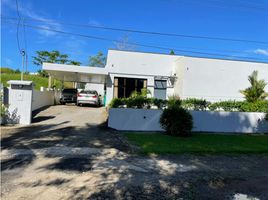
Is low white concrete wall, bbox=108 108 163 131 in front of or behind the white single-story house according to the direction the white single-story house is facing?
in front

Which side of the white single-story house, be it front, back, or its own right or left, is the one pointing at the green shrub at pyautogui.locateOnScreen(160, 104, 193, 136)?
front

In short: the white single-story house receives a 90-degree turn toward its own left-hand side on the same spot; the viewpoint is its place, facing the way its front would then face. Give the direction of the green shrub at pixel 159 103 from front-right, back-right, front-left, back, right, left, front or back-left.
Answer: right

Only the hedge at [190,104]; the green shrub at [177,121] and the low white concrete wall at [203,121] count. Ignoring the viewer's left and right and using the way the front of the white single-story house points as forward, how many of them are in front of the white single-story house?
3

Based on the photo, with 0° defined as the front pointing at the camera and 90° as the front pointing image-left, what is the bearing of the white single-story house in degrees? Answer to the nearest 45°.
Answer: approximately 0°

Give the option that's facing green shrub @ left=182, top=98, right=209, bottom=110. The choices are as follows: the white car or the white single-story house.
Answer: the white single-story house

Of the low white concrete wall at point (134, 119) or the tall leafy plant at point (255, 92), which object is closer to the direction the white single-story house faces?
the low white concrete wall

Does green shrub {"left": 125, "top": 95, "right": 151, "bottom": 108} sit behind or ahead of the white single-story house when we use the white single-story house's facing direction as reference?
ahead
